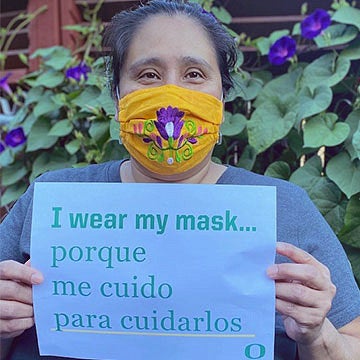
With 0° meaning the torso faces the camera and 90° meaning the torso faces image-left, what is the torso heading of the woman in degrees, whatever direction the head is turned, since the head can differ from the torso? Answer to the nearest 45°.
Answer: approximately 0°

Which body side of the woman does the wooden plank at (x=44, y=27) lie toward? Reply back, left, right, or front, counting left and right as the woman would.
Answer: back

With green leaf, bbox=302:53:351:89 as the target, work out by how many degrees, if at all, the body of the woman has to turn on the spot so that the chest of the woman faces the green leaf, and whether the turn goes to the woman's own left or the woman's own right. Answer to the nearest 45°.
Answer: approximately 135° to the woman's own left

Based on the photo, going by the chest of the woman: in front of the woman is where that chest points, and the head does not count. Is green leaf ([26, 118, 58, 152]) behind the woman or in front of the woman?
behind

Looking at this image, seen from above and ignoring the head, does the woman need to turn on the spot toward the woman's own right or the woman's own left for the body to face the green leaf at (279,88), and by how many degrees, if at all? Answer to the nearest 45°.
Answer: approximately 180°
